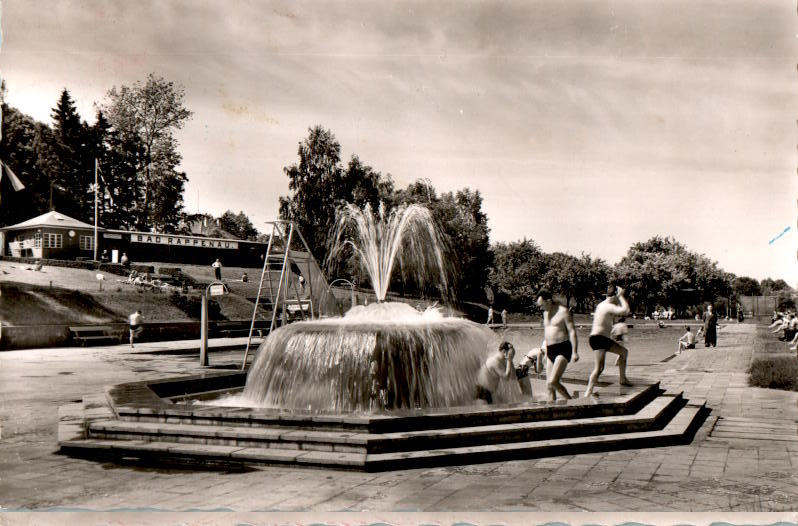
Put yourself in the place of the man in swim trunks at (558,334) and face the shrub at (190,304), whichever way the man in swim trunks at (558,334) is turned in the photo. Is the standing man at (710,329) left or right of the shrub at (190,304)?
right

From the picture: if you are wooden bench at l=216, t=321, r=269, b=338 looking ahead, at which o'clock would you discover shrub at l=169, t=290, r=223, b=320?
The shrub is roughly at 5 o'clock from the wooden bench.

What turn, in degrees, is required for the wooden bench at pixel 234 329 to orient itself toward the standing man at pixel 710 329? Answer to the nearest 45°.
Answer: approximately 45° to its left

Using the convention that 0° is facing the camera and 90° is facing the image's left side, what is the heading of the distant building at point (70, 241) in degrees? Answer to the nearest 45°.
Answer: approximately 315°
